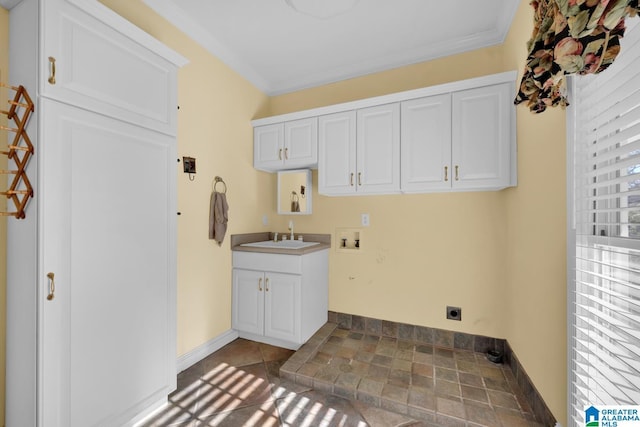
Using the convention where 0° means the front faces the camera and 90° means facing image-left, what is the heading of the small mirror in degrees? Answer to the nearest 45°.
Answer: approximately 45°

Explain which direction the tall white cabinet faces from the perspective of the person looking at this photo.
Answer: facing the viewer and to the right of the viewer

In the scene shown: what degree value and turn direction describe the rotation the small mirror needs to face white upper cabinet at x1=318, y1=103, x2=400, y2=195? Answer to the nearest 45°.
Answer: approximately 90° to its left

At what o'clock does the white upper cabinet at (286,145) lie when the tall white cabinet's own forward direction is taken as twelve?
The white upper cabinet is roughly at 10 o'clock from the tall white cabinet.

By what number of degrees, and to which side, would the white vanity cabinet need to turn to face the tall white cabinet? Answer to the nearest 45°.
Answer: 0° — it already faces it

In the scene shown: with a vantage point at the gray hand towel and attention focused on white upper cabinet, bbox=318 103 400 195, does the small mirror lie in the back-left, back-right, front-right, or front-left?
front-left

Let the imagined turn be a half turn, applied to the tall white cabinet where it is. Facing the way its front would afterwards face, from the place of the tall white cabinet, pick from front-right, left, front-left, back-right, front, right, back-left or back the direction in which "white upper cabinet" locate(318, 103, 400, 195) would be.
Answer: back-right

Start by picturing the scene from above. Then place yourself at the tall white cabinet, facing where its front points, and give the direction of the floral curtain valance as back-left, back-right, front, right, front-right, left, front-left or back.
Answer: front

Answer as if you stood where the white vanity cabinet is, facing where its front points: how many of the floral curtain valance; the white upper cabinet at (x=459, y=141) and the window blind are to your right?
0

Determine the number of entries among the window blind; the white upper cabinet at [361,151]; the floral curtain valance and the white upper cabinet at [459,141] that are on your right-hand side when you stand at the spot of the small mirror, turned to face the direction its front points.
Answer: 0

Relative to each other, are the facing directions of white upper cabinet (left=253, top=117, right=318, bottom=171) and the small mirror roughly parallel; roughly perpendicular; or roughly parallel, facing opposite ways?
roughly parallel

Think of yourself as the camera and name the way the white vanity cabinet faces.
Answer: facing the viewer and to the left of the viewer

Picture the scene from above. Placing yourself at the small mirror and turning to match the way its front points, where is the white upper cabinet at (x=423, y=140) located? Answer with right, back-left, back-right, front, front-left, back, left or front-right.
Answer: left

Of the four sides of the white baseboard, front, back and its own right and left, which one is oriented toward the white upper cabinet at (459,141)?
front

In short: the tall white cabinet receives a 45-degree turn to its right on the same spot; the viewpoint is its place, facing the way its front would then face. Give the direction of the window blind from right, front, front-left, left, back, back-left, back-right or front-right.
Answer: front-left
